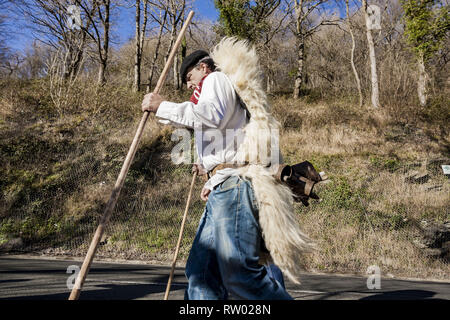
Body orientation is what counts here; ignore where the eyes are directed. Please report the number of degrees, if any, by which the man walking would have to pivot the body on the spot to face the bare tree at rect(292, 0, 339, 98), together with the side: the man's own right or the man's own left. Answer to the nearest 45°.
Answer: approximately 90° to the man's own right

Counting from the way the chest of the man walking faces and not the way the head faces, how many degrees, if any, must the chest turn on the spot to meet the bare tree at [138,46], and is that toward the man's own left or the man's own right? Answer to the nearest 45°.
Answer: approximately 90° to the man's own right

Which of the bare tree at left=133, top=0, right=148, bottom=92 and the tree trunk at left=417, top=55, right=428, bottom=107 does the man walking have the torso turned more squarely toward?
the bare tree

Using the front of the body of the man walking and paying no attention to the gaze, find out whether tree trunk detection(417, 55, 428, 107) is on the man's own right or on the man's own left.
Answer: on the man's own right

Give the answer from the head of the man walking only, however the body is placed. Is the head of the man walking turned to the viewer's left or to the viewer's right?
to the viewer's left

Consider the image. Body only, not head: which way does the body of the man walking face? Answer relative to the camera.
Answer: to the viewer's left

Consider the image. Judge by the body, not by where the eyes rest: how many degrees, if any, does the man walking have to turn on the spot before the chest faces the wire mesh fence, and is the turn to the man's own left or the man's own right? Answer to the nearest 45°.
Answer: approximately 45° to the man's own right

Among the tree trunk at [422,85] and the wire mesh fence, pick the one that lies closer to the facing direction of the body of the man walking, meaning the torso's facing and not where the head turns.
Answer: the wire mesh fence
